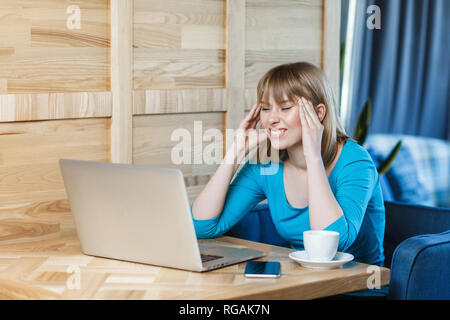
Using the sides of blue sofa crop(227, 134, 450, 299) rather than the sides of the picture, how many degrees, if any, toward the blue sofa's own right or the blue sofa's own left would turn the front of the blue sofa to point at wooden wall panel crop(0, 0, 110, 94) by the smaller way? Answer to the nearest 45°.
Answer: approximately 45° to the blue sofa's own right

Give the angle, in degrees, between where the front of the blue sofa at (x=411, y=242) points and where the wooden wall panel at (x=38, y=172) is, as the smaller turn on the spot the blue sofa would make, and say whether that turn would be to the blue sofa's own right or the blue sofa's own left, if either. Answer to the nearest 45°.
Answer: approximately 45° to the blue sofa's own right

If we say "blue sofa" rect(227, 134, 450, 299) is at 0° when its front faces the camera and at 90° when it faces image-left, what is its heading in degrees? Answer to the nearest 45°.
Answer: approximately 45°

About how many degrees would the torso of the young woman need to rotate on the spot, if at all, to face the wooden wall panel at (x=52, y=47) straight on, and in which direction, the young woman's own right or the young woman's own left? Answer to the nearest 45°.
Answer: approximately 45° to the young woman's own right

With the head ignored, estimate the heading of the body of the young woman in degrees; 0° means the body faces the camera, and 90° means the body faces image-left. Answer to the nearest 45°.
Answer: approximately 45°

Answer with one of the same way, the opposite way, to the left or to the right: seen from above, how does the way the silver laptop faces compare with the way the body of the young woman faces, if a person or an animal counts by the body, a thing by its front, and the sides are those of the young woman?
the opposite way

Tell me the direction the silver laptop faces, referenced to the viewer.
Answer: facing away from the viewer and to the right of the viewer
